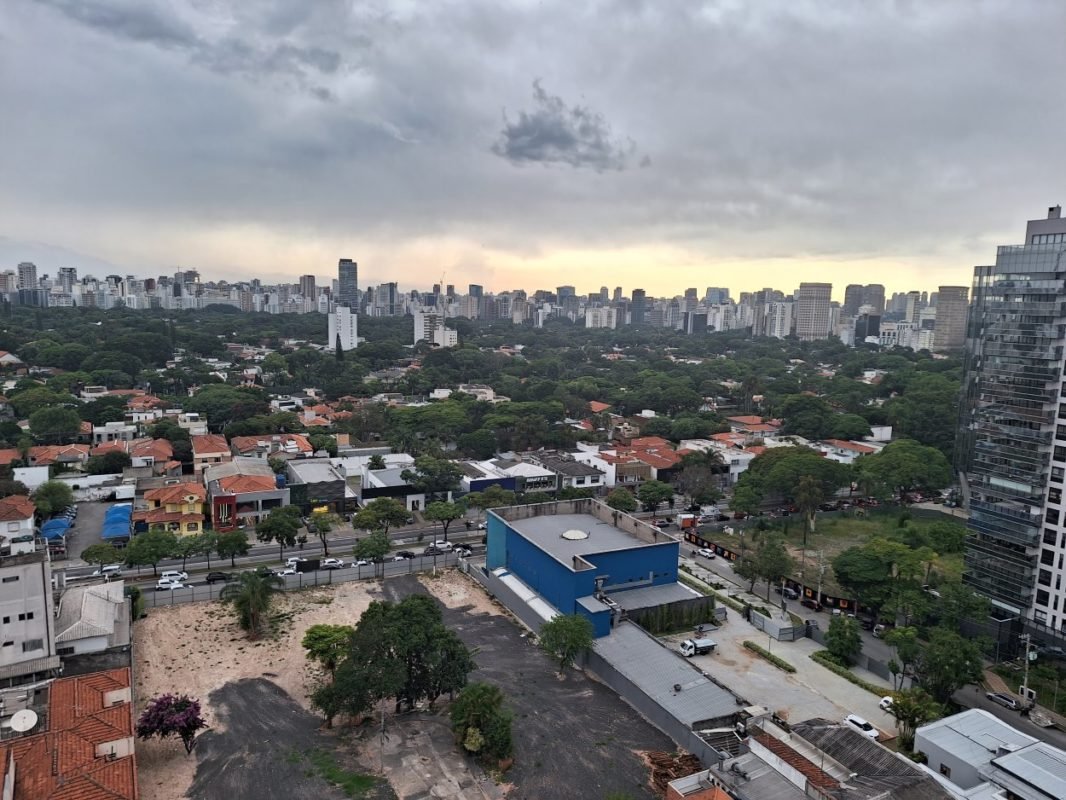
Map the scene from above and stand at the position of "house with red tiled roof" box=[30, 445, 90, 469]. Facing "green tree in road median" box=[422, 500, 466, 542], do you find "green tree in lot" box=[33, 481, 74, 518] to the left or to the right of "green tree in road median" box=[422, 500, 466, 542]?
right

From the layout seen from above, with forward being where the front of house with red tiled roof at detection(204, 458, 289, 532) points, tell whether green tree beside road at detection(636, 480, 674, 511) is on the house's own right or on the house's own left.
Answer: on the house's own left

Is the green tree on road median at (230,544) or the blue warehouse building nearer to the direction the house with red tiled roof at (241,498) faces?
the green tree on road median

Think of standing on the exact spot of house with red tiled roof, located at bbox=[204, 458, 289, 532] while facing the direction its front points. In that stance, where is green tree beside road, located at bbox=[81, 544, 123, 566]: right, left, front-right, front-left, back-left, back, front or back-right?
front-right

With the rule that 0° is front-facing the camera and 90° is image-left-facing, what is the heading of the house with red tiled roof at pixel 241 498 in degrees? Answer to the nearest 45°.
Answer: approximately 0°

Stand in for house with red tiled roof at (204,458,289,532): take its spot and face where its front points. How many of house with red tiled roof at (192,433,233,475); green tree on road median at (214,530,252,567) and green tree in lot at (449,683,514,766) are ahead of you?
2

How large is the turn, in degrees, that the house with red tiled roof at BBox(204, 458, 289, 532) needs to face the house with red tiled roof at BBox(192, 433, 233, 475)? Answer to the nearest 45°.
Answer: approximately 180°

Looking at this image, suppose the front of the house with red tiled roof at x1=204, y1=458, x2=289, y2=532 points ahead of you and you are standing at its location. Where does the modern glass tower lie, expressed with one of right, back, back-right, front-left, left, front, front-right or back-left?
front-left

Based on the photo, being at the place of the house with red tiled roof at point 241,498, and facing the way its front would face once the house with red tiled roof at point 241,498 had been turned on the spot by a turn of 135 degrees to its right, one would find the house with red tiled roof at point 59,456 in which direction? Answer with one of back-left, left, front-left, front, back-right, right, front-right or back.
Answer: front

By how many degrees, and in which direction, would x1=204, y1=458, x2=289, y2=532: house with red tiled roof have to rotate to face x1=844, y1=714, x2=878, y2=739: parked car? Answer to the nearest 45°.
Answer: approximately 45° to its left

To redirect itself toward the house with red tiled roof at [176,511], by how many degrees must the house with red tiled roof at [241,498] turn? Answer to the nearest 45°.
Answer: approximately 90° to its right

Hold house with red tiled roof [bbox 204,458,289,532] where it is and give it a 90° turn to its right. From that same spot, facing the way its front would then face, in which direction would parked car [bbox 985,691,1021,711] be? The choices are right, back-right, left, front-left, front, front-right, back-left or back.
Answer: back-left

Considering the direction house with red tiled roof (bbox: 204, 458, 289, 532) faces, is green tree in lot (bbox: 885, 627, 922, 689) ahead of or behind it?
ahead

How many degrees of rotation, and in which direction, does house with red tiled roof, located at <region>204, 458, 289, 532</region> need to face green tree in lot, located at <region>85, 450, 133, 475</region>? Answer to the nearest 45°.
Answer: approximately 135° to its right

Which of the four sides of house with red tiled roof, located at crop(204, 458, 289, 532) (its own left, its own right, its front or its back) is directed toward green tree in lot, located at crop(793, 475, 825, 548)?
left
